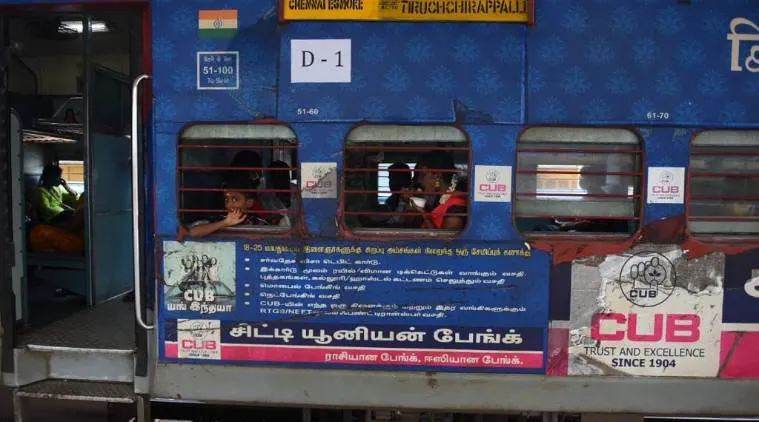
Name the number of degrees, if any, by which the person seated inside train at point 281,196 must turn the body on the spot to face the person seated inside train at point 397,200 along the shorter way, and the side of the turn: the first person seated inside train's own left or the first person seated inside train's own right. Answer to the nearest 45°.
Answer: approximately 180°

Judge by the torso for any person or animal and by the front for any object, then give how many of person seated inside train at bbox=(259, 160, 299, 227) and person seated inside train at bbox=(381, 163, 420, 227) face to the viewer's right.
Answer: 1

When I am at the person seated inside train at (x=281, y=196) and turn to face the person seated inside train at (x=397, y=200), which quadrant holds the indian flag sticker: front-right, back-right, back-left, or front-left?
back-right

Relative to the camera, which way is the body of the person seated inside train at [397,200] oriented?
to the viewer's right

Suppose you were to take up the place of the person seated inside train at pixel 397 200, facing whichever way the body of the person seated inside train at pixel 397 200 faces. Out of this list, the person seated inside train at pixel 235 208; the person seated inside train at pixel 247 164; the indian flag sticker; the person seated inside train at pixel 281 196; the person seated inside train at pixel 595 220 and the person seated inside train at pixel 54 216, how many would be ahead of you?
1

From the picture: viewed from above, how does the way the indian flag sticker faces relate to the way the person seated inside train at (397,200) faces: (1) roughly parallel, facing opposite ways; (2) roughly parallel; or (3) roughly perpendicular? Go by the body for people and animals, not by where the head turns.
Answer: roughly perpendicular

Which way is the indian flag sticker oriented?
toward the camera

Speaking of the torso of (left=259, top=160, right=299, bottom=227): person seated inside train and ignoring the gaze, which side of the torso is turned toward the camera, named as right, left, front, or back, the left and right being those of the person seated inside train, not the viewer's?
left

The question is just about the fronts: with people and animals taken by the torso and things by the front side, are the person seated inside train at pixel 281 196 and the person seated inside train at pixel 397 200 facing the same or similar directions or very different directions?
very different directions
